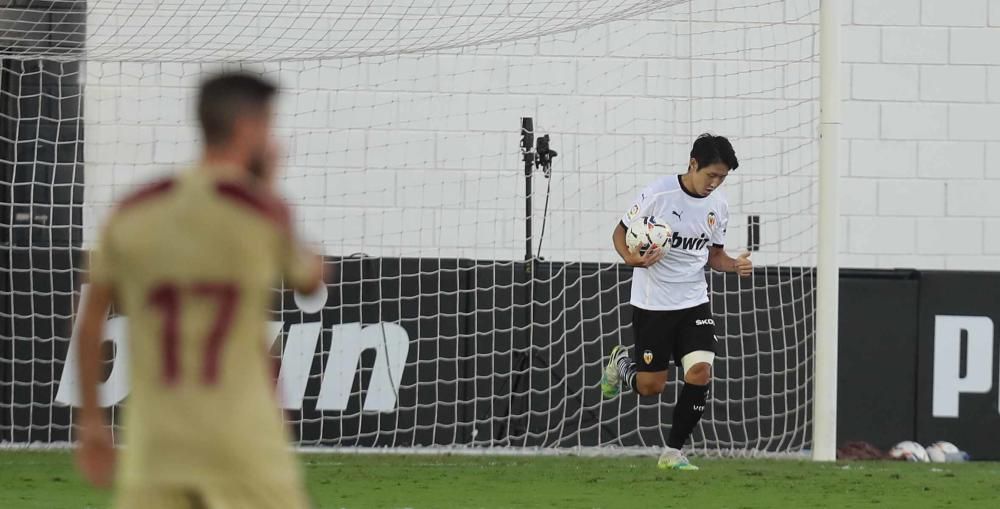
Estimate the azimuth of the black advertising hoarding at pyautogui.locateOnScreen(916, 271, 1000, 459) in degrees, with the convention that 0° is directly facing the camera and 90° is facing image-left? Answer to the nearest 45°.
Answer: approximately 0°

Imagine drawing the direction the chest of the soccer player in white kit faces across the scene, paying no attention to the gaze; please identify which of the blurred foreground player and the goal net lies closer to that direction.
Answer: the blurred foreground player

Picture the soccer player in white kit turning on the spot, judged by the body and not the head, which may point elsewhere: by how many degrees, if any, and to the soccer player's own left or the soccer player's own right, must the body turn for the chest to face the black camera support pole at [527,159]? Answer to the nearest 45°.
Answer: approximately 180°

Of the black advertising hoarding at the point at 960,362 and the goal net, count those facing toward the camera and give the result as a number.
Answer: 2

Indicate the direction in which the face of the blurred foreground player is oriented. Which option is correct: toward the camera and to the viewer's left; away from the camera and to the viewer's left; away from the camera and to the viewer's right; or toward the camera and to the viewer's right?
away from the camera and to the viewer's right

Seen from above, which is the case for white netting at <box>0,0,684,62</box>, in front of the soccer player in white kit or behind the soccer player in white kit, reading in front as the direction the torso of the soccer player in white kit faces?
behind

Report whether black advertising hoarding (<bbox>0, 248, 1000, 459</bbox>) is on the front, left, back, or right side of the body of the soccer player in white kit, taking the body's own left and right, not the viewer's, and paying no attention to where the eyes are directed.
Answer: back

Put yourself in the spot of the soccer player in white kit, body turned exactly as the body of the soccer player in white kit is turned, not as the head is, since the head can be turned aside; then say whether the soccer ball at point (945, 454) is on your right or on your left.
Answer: on your left

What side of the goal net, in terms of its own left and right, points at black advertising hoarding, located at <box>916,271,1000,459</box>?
left
